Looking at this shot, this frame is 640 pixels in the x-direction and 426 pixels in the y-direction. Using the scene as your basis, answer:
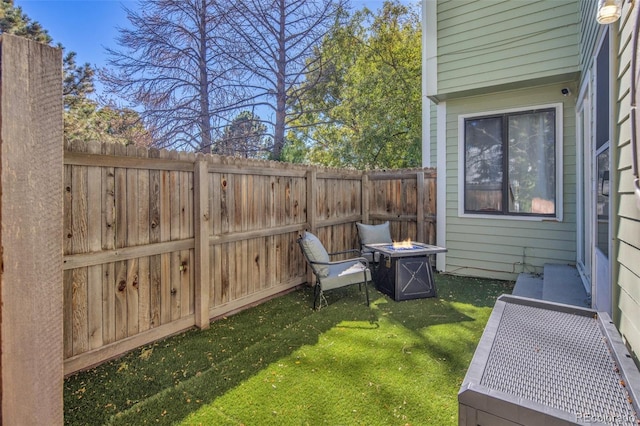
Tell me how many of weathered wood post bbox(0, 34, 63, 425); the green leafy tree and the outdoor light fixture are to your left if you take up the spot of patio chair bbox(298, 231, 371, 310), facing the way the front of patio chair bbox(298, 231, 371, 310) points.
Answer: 1

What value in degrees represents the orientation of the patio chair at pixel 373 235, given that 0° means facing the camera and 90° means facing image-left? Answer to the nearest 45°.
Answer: approximately 315°

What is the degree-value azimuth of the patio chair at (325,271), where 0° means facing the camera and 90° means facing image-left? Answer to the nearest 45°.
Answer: approximately 270°

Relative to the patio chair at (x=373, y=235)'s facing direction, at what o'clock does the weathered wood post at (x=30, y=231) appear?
The weathered wood post is roughly at 2 o'clock from the patio chair.

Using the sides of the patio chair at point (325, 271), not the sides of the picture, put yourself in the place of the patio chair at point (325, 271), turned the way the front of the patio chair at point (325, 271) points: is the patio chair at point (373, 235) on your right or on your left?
on your left

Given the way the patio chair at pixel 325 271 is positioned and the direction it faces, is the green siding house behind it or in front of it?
in front

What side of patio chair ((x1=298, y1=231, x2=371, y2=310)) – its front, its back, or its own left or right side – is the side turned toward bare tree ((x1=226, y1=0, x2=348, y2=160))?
left

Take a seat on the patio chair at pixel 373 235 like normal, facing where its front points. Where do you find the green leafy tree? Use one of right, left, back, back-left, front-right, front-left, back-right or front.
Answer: back-left

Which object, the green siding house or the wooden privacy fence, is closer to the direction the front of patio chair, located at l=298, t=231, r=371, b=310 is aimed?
the green siding house

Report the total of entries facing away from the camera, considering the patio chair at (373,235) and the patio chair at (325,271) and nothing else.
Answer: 0
